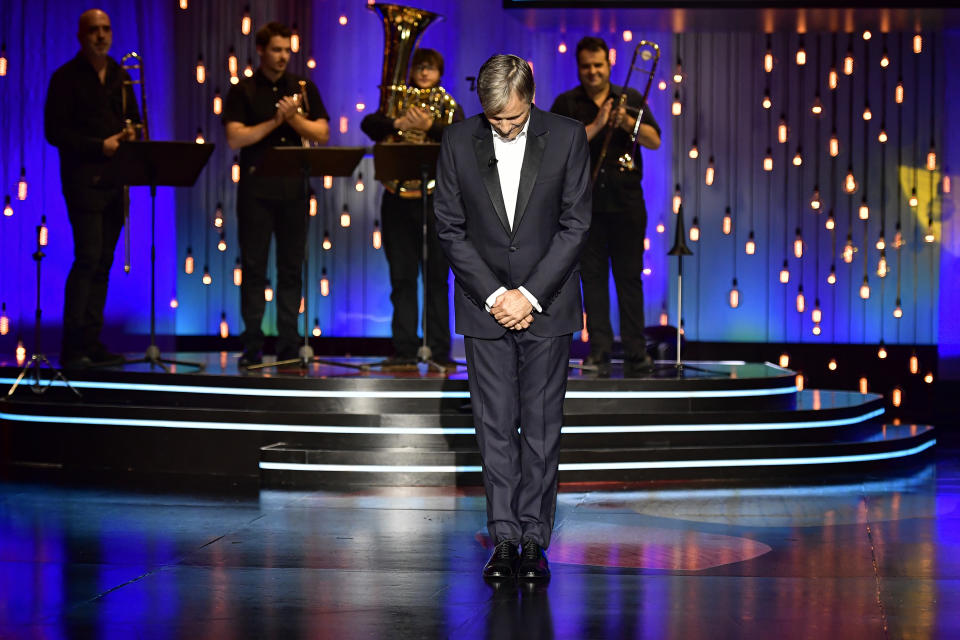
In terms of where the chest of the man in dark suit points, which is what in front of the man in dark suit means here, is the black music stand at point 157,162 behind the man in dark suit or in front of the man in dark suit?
behind

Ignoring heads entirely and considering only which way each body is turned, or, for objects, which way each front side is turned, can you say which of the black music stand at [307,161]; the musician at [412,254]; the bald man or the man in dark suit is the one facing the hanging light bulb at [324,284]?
the black music stand

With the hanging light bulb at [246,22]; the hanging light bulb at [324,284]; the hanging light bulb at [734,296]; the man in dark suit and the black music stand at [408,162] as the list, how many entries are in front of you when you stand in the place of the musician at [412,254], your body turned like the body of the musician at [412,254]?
2

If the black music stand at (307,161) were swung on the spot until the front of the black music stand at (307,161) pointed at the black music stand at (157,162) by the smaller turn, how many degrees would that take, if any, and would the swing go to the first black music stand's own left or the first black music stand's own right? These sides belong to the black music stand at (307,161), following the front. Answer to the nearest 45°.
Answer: approximately 90° to the first black music stand's own left

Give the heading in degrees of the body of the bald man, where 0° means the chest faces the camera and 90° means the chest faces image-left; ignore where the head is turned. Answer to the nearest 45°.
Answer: approximately 315°

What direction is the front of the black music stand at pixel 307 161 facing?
away from the camera

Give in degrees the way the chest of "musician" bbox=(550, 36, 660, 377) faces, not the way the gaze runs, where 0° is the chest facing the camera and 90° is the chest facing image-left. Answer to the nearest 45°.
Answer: approximately 0°

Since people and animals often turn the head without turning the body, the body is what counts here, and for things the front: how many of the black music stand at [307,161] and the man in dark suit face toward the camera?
1

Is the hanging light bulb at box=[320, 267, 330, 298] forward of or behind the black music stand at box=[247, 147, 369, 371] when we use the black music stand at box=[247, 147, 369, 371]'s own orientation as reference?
forward

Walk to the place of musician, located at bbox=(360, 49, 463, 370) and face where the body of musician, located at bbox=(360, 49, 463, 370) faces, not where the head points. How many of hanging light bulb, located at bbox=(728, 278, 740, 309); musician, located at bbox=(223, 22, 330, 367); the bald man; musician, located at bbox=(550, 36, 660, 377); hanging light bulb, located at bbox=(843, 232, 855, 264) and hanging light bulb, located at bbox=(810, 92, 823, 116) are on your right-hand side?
2

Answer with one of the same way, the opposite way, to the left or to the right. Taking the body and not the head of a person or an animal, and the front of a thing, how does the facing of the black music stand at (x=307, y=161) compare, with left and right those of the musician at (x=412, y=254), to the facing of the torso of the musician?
the opposite way

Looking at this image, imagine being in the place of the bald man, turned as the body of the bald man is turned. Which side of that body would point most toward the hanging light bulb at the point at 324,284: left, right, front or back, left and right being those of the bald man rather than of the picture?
left
